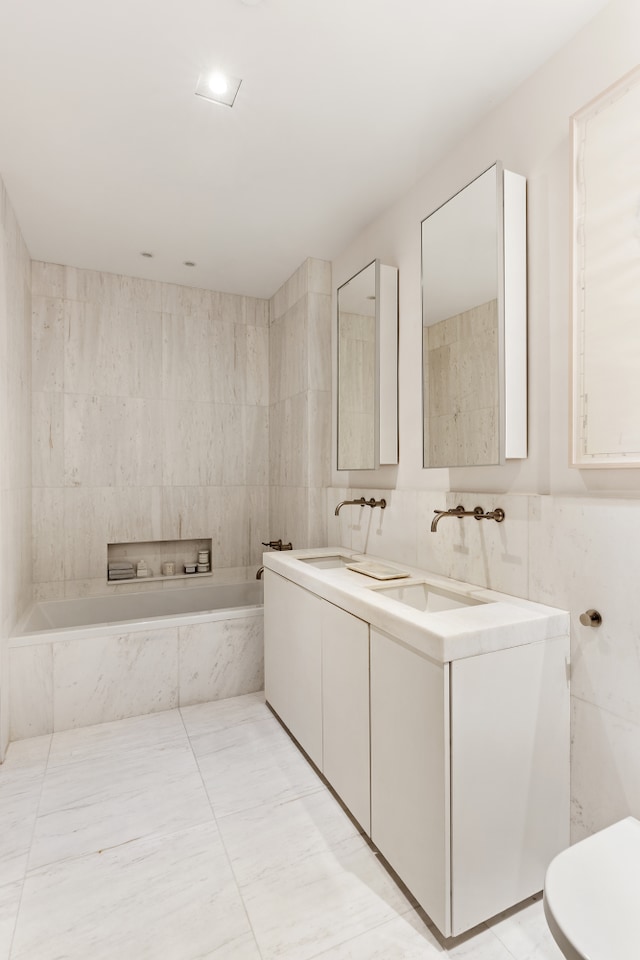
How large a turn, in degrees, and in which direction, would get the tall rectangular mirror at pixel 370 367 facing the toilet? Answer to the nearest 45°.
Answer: approximately 45° to its left

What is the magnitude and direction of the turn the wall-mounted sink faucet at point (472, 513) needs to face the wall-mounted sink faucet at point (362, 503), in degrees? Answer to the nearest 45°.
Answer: approximately 90° to its right

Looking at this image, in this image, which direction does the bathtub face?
toward the camera

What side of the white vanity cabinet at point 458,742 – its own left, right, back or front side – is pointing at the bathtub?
right

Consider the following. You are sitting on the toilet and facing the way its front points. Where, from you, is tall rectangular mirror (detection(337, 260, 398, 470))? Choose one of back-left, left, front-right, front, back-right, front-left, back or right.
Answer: right

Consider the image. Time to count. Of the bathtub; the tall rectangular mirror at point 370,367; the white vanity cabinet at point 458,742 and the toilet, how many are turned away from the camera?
0

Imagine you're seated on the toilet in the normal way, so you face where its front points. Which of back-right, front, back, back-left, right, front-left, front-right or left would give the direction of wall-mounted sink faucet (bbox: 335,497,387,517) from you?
right

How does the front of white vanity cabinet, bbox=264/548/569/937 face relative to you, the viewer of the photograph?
facing the viewer and to the left of the viewer

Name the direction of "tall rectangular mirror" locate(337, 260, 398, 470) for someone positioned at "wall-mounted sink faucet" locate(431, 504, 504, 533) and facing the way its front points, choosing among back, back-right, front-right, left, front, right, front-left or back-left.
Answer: right

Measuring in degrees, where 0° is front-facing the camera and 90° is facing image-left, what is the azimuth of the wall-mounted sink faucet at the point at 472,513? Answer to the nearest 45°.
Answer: approximately 45°

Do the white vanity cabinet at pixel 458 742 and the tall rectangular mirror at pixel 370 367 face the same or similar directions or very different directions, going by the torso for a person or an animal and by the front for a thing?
same or similar directions

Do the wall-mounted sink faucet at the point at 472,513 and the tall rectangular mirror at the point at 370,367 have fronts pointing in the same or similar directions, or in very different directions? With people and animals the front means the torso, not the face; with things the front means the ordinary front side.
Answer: same or similar directions

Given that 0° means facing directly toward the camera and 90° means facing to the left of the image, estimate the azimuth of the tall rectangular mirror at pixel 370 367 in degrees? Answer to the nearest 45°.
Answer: approximately 45°

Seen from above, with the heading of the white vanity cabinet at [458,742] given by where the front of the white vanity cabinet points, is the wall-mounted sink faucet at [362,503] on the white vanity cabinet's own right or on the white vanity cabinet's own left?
on the white vanity cabinet's own right
